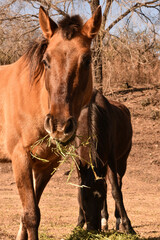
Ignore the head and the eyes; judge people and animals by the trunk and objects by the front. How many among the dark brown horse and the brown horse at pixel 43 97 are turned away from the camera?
0

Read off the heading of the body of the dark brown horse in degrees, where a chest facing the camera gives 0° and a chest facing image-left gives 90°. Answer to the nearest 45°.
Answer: approximately 45°

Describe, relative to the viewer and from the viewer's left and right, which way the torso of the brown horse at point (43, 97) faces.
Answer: facing the viewer and to the right of the viewer

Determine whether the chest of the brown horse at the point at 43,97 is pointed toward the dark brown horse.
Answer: no
